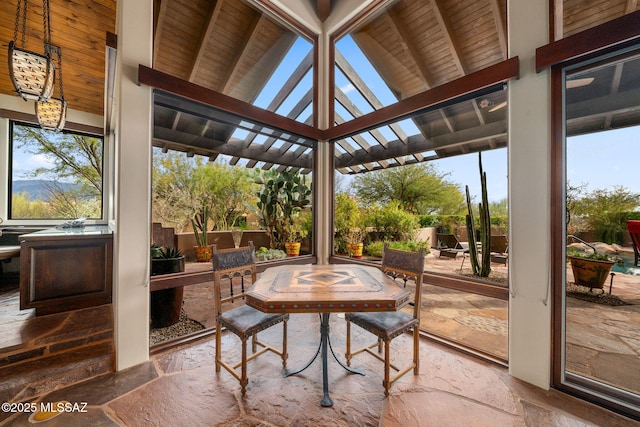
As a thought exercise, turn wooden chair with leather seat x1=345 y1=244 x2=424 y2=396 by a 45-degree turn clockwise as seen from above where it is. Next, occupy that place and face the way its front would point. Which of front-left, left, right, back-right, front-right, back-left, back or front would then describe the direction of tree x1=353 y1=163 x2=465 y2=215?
right

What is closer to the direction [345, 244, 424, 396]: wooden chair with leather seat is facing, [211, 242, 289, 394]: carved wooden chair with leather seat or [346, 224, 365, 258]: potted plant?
the carved wooden chair with leather seat

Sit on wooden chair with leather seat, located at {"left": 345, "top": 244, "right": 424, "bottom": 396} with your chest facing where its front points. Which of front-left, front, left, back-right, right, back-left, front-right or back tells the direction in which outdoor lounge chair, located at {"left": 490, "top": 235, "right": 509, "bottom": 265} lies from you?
back

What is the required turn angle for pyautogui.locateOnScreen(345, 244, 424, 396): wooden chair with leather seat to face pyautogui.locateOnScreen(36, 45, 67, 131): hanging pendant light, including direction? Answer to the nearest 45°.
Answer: approximately 45° to its right

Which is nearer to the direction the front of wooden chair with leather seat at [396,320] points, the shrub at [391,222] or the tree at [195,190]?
the tree

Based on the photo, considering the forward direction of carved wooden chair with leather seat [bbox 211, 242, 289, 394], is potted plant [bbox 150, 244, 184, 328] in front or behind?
behind

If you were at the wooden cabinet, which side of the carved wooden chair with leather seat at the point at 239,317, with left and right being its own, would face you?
back

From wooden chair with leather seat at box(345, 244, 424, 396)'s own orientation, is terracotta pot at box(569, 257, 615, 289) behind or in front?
behind

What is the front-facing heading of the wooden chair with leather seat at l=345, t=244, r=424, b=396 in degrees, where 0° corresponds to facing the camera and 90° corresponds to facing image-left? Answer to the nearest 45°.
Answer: approximately 45°

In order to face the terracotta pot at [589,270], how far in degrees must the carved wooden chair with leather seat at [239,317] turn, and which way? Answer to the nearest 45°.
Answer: approximately 45° to its left

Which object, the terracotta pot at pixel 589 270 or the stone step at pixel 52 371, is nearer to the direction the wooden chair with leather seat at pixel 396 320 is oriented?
the stone step

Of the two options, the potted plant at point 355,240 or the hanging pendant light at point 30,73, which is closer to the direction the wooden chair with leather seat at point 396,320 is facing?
the hanging pendant light
